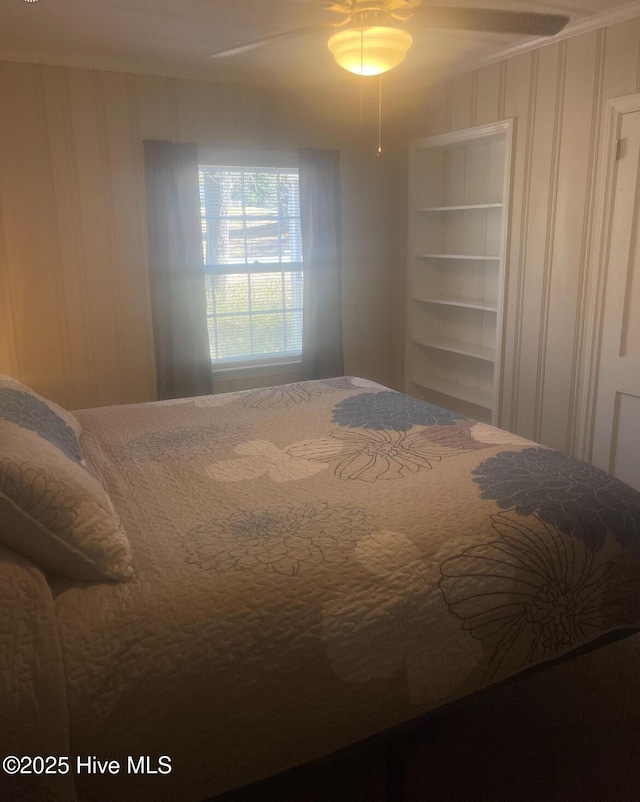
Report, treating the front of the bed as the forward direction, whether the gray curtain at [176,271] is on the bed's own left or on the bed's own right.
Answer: on the bed's own left

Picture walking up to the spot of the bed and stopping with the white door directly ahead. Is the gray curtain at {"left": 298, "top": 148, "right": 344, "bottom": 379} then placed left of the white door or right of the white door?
left

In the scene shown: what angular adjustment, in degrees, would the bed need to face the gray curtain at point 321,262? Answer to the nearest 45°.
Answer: approximately 45° to its left

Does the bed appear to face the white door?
yes

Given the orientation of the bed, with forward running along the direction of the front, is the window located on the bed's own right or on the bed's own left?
on the bed's own left

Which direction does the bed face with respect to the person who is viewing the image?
facing away from the viewer and to the right of the viewer

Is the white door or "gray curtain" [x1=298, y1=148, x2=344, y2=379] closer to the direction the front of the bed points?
the white door
